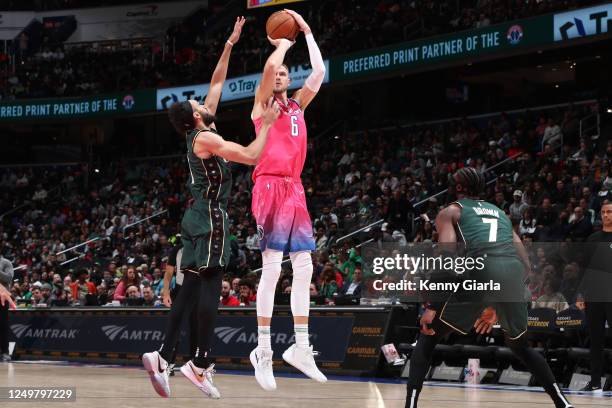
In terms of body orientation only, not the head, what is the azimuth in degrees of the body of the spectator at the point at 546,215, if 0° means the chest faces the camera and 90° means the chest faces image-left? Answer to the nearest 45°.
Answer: approximately 0°

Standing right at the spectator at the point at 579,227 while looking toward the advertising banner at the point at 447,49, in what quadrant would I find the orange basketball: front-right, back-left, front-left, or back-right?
back-left

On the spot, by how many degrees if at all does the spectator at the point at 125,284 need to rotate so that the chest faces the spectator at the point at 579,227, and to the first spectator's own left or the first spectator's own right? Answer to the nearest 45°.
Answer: approximately 45° to the first spectator's own left

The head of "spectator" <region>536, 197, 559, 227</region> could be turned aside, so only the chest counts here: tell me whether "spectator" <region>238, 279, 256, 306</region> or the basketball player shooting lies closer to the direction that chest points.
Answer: the basketball player shooting

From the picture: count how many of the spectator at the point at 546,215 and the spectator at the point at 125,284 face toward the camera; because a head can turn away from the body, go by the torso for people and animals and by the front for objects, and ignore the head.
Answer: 2
